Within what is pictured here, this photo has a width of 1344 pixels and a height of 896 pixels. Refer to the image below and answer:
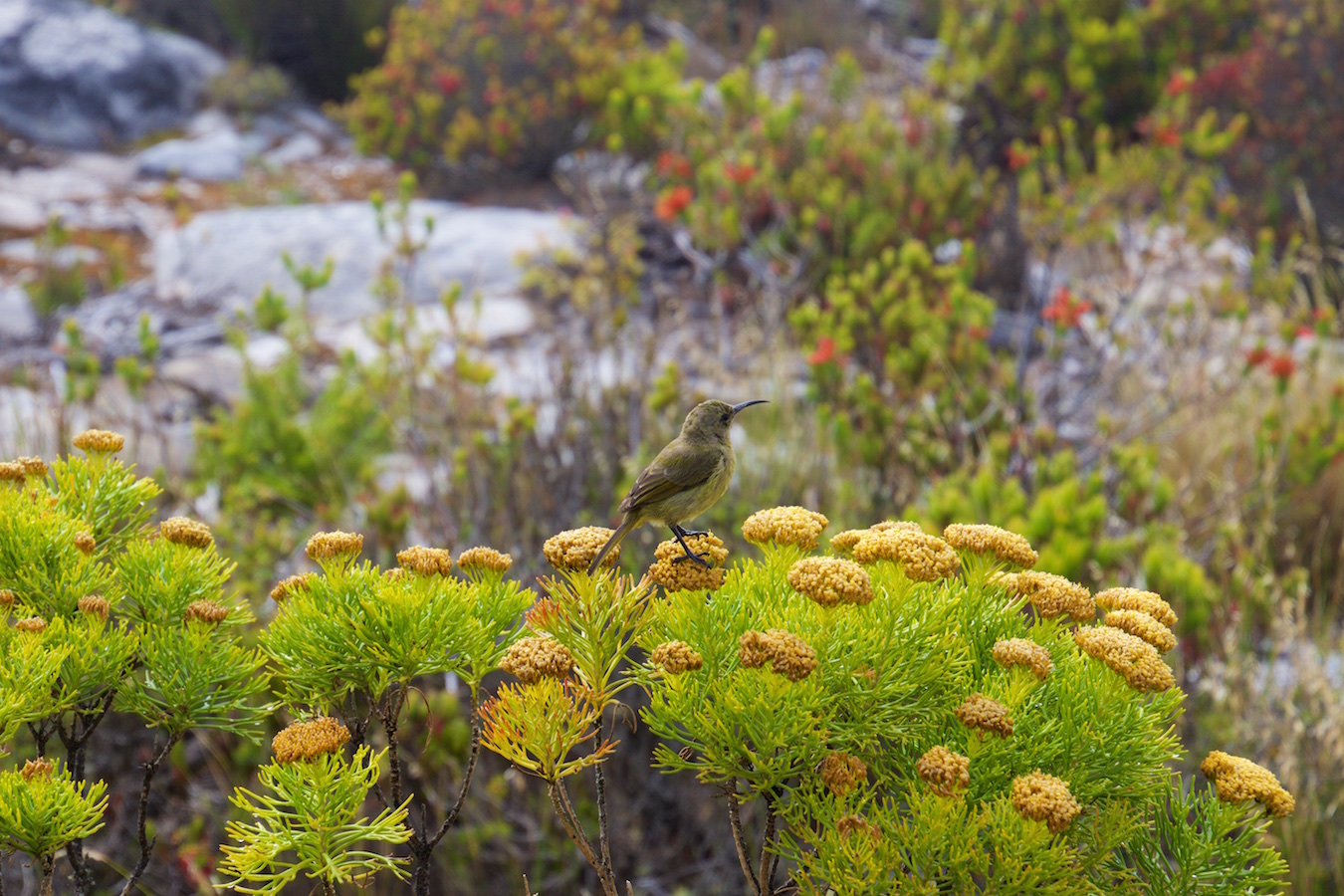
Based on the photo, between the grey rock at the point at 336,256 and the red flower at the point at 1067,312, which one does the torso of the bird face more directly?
the red flower

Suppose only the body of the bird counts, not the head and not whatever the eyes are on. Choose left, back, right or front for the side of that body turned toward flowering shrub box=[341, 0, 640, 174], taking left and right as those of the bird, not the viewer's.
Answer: left

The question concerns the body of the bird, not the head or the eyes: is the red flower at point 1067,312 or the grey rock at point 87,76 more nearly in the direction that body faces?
the red flower

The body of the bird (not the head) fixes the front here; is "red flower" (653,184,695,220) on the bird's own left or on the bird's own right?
on the bird's own left

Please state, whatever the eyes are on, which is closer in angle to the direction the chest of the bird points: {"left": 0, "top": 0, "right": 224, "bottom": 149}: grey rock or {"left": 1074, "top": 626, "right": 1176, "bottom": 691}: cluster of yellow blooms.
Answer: the cluster of yellow blooms

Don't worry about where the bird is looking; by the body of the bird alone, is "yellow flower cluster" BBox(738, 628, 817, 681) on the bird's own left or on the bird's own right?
on the bird's own right

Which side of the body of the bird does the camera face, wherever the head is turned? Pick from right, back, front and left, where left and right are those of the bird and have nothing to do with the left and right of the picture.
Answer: right

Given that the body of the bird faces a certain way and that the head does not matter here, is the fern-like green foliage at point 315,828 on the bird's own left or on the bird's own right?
on the bird's own right

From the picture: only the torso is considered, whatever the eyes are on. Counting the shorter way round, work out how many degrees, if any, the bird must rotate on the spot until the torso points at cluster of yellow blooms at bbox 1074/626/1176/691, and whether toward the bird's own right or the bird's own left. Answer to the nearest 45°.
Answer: approximately 45° to the bird's own right

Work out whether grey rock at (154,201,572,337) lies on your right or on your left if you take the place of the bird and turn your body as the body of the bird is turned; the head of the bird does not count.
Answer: on your left
